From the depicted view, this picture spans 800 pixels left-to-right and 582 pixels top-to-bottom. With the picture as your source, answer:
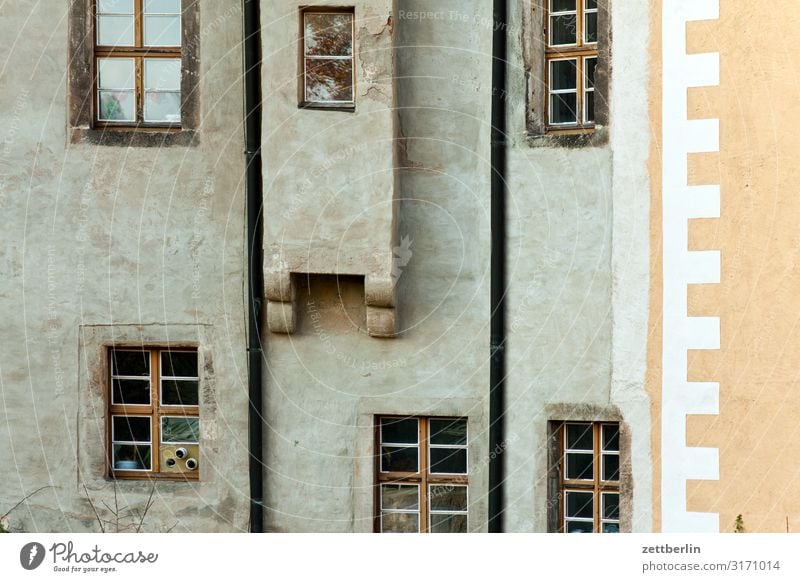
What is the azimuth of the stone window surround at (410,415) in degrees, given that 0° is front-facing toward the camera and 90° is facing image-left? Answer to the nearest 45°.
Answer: approximately 0°

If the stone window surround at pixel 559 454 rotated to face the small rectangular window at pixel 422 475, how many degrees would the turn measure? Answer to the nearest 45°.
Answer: approximately 90° to its right

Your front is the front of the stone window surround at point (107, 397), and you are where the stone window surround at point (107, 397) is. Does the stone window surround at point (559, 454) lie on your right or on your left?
on your left

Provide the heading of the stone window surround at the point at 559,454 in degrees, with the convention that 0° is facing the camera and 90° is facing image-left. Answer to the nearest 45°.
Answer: approximately 0°

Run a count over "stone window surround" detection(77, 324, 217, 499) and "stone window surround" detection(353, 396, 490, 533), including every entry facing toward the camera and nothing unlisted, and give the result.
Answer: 2

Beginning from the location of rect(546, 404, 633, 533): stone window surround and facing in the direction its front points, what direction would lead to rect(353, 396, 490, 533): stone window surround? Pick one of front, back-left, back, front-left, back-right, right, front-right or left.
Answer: right

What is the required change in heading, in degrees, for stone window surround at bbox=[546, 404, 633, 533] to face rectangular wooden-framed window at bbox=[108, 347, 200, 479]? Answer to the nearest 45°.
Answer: approximately 90° to its right

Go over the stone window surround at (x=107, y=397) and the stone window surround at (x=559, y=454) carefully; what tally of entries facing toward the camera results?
2
